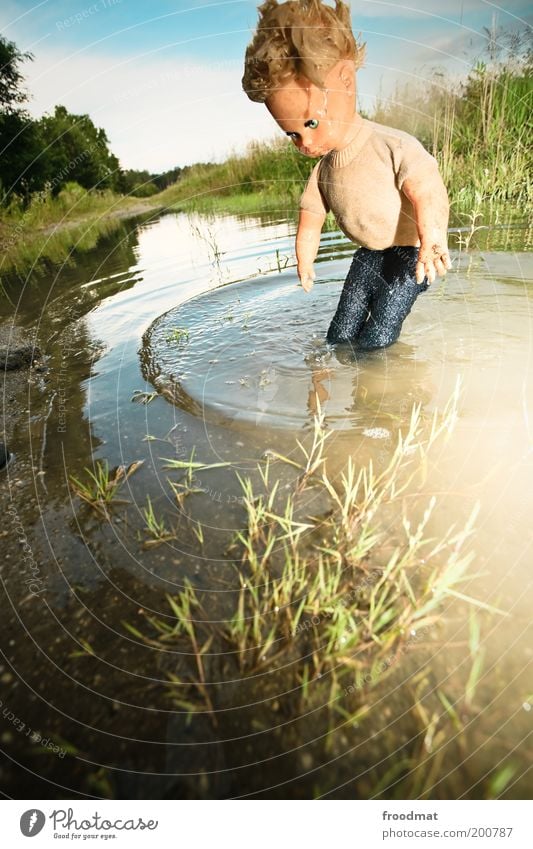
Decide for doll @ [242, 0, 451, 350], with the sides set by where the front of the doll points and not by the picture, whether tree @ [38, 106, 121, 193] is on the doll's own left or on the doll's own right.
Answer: on the doll's own right

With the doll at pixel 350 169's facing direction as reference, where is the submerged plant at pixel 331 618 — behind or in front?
in front

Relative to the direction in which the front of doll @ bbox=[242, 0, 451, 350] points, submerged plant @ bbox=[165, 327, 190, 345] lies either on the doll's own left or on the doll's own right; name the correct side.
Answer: on the doll's own right

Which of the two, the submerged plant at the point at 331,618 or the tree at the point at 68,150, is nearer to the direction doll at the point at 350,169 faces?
the submerged plant

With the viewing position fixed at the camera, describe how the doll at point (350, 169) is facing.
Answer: facing the viewer and to the left of the viewer

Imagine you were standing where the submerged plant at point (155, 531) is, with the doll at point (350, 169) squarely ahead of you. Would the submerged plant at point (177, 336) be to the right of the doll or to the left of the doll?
left

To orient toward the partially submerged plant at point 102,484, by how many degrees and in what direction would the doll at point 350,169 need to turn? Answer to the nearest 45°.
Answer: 0° — it already faces it

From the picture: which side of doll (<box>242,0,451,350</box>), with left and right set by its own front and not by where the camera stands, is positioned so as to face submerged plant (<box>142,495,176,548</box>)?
front
